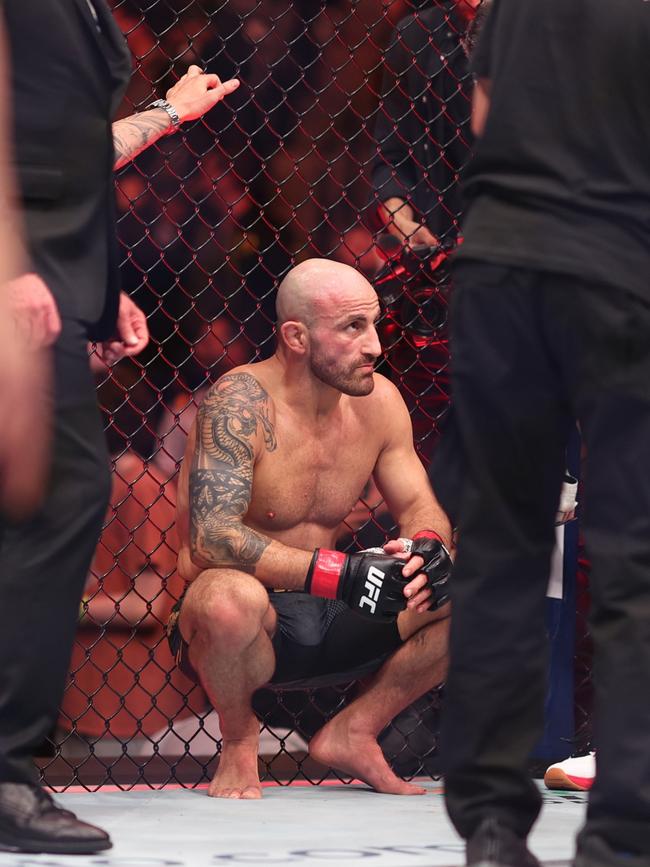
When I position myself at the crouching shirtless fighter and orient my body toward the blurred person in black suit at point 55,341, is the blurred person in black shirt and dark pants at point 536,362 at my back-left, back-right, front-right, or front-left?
front-left

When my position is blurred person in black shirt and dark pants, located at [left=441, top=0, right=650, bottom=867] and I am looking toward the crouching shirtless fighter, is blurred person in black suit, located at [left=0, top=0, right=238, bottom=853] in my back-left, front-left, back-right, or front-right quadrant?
front-left

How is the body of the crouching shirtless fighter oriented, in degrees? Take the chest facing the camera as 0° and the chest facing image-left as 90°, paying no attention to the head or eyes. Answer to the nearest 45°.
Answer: approximately 315°

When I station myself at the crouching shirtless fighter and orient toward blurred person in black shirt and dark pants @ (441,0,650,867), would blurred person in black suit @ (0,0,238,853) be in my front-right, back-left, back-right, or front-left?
front-right

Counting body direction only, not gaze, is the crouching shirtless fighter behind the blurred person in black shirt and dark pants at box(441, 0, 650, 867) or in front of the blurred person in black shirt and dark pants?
in front

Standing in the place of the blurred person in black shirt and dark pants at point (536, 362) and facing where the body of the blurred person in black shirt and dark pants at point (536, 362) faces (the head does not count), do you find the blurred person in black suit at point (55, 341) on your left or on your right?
on your left

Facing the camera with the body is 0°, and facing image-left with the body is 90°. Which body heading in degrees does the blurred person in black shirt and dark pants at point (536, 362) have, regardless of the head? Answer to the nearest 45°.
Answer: approximately 180°

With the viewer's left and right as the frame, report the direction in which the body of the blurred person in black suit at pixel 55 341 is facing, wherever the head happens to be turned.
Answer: facing to the right of the viewer

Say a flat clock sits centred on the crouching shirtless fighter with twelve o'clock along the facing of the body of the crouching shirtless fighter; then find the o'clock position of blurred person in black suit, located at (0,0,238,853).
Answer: The blurred person in black suit is roughly at 2 o'clock from the crouching shirtless fighter.
